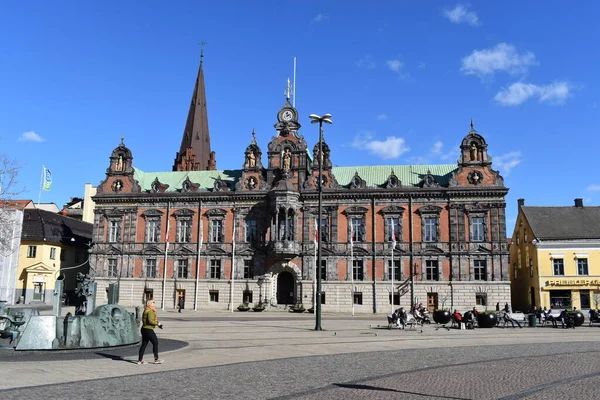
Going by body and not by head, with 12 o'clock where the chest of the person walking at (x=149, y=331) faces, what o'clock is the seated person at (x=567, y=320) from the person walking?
The seated person is roughly at 11 o'clock from the person walking.

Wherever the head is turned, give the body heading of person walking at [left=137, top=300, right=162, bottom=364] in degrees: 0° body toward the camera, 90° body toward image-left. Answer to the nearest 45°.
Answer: approximately 270°

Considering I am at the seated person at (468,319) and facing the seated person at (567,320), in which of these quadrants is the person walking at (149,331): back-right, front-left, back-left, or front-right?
back-right

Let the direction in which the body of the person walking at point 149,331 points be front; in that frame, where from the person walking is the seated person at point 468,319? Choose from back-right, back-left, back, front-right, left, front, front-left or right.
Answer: front-left

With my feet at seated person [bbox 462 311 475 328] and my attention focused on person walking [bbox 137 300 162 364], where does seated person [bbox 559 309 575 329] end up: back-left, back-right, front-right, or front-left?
back-left
